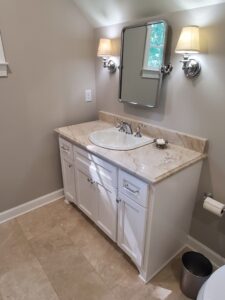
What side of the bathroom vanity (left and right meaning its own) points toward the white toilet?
left

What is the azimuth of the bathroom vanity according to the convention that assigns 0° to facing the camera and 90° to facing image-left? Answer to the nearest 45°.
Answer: approximately 45°

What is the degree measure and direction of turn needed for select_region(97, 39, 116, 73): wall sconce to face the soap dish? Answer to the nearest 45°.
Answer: approximately 90° to its left

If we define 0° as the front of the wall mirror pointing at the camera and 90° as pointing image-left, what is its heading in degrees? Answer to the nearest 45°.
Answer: approximately 45°

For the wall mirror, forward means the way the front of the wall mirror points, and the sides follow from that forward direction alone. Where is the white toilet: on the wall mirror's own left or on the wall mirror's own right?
on the wall mirror's own left

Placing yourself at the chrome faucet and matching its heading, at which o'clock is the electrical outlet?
The electrical outlet is roughly at 3 o'clock from the chrome faucet.
